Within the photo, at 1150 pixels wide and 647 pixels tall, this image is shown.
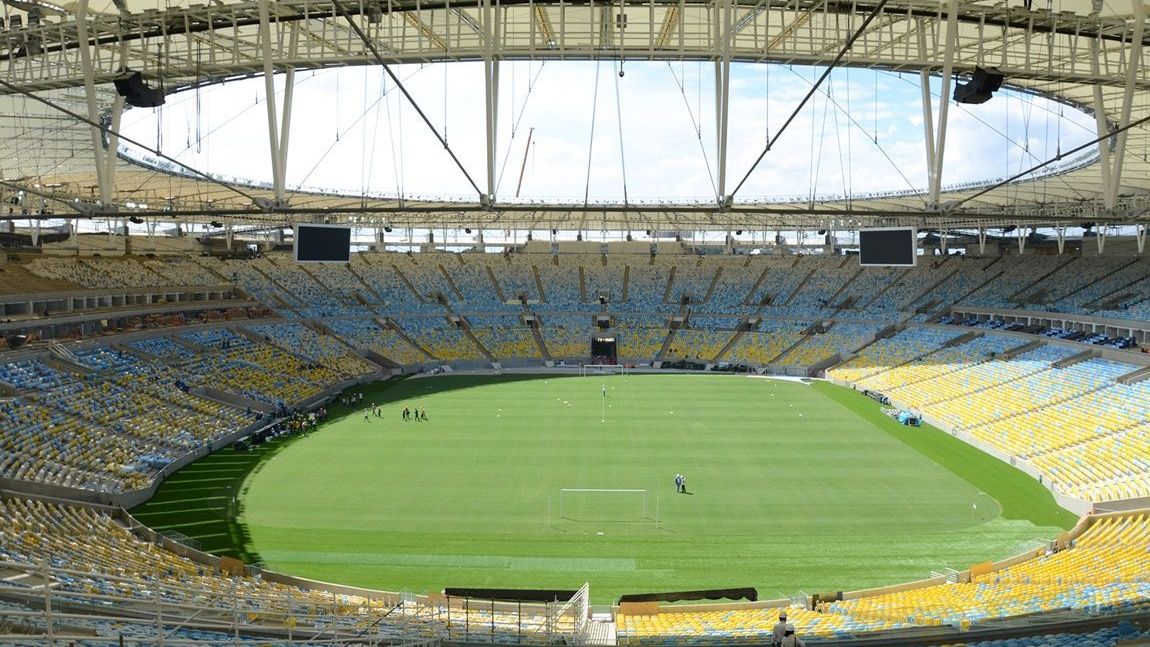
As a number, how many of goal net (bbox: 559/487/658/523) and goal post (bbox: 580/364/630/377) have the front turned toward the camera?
1

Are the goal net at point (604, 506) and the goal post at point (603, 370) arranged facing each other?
yes

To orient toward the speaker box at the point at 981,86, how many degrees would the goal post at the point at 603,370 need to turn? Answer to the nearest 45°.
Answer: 0° — it already faces it

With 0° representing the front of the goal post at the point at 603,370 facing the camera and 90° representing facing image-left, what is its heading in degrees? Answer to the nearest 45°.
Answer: approximately 0°

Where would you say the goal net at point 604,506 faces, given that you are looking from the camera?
facing away from the viewer

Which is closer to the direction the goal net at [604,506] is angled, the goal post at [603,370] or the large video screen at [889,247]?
the goal post

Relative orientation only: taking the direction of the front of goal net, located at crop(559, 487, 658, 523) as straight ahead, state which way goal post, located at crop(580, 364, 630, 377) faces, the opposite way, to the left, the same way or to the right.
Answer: the opposite way
